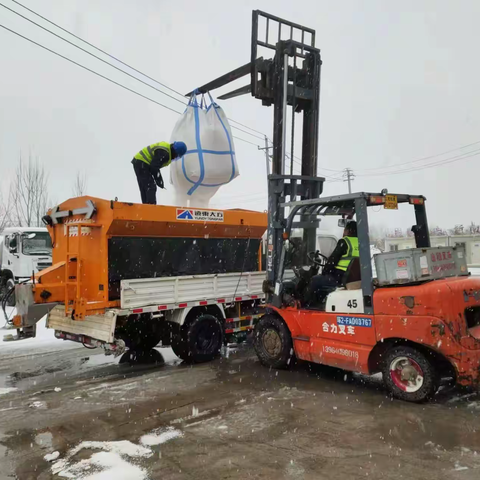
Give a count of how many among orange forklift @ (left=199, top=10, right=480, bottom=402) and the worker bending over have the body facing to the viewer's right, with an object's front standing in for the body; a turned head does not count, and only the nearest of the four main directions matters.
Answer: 1

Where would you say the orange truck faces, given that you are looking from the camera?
facing away from the viewer and to the right of the viewer

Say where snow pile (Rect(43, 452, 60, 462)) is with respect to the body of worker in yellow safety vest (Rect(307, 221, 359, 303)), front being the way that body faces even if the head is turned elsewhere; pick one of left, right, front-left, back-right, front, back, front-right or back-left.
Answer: left

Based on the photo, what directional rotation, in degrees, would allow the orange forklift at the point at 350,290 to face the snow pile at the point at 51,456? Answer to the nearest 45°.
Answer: approximately 90° to its left

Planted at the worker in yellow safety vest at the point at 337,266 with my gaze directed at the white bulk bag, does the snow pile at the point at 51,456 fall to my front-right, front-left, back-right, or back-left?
front-left

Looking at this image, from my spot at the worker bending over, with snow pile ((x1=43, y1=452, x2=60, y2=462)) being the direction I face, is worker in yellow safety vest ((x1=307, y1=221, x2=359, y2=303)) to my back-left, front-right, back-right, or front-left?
front-left

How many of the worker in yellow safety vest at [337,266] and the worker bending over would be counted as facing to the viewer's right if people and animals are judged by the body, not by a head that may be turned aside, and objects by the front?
1

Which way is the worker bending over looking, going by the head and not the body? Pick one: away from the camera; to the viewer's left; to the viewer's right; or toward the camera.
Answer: to the viewer's right

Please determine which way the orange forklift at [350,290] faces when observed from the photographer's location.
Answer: facing away from the viewer and to the left of the viewer

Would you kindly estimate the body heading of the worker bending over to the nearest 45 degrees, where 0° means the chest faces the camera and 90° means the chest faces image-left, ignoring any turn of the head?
approximately 270°

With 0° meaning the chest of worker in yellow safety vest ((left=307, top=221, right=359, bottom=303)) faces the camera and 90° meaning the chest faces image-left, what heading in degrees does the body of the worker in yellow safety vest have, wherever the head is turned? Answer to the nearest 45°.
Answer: approximately 135°

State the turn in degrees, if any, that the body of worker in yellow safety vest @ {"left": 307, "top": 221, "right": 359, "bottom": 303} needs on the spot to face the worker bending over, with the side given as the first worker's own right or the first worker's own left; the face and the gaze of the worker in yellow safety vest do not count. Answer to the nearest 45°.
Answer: approximately 45° to the first worker's own left

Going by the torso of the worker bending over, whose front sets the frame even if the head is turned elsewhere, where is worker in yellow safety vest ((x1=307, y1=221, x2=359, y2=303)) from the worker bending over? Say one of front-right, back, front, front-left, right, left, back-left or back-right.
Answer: front-right
